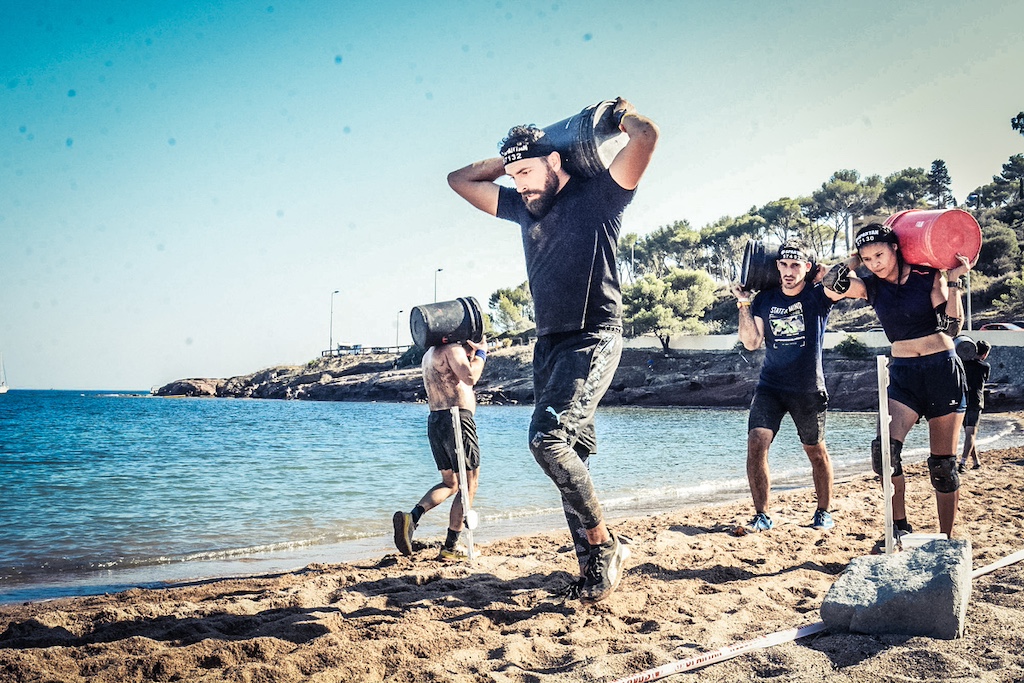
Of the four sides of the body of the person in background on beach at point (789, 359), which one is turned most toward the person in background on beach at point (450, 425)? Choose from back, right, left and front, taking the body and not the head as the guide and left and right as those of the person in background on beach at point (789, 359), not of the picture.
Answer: right

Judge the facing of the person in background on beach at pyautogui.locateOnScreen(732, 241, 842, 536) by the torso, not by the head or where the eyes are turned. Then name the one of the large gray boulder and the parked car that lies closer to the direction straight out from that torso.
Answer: the large gray boulder

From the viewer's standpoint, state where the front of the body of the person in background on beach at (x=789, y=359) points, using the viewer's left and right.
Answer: facing the viewer

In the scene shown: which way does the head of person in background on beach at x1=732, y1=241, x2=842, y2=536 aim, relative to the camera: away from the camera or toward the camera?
toward the camera

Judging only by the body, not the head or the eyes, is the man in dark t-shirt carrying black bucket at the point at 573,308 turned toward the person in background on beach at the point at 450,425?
no

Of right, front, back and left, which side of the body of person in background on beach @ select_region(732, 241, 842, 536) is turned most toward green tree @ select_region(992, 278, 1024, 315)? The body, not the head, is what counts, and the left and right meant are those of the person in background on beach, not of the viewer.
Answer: back

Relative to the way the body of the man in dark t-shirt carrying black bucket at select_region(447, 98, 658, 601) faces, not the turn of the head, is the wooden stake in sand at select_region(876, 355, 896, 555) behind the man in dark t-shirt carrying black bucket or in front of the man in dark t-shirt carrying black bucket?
behind

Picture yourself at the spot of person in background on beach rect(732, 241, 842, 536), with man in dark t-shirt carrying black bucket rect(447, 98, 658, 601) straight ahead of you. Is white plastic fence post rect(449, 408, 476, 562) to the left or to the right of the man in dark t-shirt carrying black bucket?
right

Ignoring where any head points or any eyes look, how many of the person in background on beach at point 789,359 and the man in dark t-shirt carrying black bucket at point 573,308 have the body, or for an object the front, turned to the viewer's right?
0

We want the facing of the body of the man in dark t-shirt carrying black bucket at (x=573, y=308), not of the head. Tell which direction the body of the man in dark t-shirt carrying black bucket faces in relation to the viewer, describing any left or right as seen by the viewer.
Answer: facing the viewer and to the left of the viewer

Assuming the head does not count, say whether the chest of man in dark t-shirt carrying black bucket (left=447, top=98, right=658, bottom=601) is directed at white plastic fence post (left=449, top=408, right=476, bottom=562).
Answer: no

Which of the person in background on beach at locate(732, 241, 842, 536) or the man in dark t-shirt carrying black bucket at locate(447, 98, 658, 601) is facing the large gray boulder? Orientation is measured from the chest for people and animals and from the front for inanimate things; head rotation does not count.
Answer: the person in background on beach

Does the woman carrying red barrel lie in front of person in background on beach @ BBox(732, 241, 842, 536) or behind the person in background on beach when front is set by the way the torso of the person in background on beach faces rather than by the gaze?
in front
